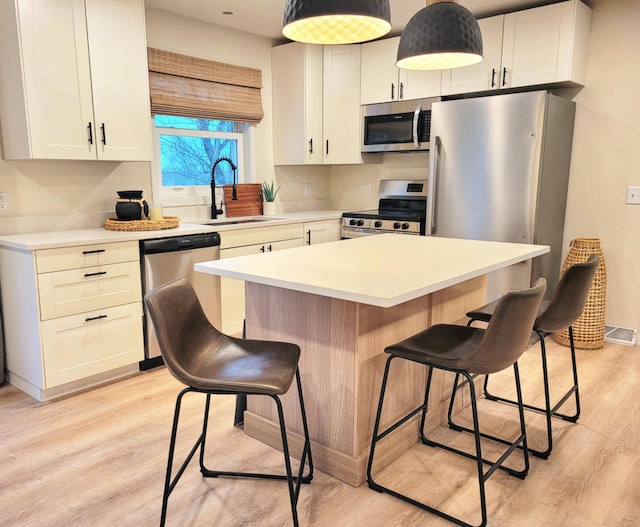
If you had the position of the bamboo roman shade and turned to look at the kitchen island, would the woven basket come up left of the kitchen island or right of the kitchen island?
left

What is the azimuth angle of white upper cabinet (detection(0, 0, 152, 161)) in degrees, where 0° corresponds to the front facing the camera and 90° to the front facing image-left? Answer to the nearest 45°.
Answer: approximately 315°

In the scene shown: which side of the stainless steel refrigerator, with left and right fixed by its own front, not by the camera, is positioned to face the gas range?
right

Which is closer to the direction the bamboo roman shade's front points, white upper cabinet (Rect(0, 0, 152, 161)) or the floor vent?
the floor vent

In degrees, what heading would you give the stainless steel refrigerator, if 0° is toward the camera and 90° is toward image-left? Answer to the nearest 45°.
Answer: approximately 45°

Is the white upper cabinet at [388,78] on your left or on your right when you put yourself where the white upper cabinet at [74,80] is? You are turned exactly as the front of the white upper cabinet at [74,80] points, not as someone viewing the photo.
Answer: on your left

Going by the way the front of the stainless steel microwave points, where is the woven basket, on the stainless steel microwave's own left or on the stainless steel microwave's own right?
on the stainless steel microwave's own left
